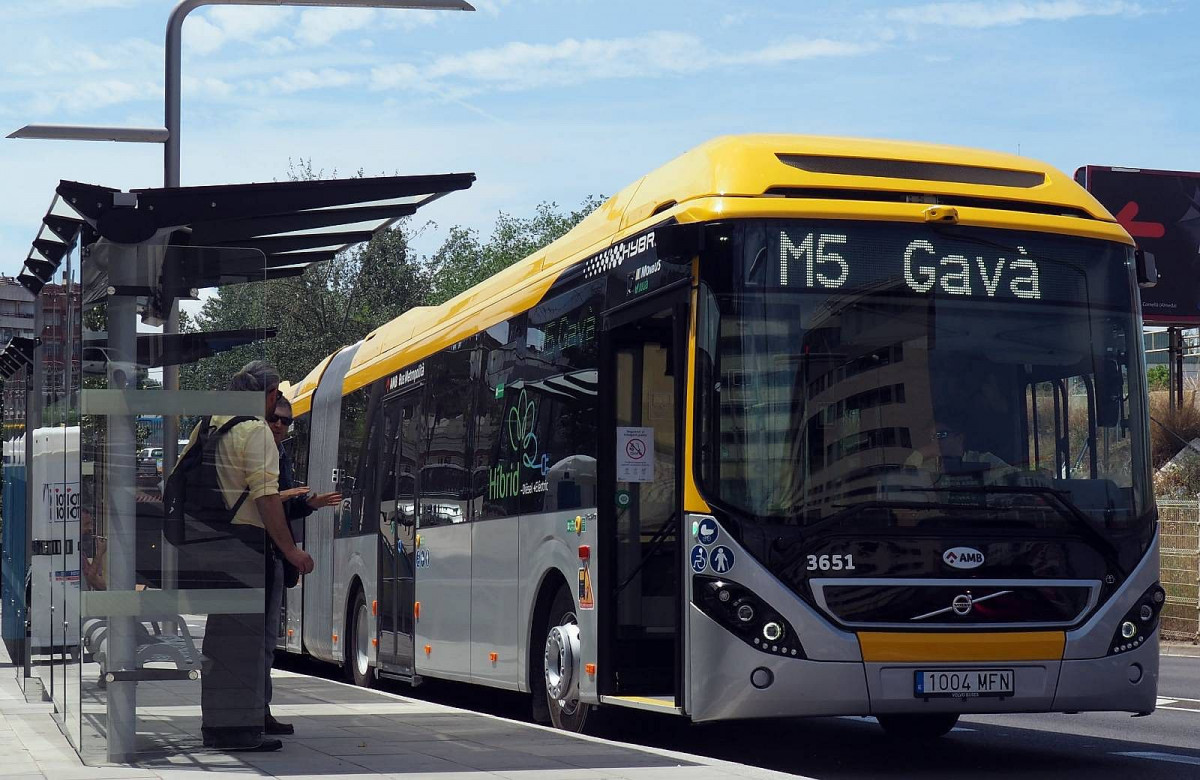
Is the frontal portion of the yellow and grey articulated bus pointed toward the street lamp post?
no

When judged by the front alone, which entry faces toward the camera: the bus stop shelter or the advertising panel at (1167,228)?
the advertising panel

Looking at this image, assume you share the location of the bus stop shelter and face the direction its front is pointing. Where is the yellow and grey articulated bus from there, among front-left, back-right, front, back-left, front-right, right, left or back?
front

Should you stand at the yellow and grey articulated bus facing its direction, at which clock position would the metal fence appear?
The metal fence is roughly at 8 o'clock from the yellow and grey articulated bus.

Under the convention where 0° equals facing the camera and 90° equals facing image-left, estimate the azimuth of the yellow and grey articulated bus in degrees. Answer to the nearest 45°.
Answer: approximately 315°

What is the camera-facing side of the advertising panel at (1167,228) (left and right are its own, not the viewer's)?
front

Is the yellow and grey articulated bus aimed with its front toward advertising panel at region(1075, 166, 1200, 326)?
no

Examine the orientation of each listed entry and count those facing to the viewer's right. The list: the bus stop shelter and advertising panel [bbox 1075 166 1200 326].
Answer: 1

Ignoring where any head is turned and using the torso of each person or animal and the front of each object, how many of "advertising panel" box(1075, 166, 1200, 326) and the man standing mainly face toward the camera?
1

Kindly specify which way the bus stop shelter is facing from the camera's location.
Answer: facing to the right of the viewer

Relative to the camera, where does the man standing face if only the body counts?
to the viewer's right

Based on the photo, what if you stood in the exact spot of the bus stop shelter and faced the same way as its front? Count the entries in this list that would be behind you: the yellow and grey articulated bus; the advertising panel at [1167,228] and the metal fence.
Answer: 0

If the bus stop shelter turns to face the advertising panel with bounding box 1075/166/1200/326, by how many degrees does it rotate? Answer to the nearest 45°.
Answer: approximately 45° to its left
